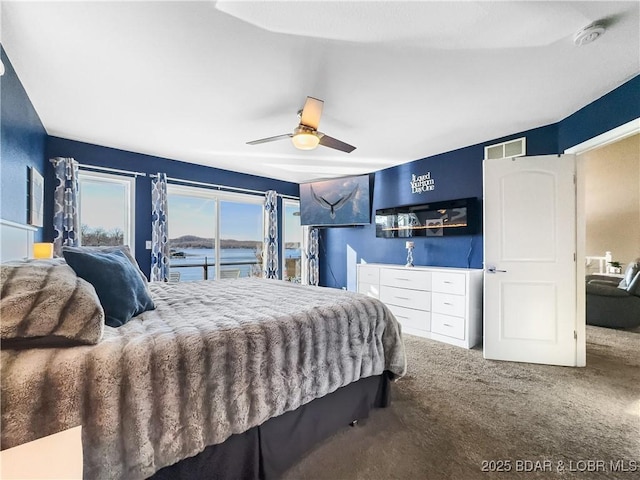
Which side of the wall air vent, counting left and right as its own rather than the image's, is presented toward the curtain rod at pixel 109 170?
front

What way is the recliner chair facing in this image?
to the viewer's left

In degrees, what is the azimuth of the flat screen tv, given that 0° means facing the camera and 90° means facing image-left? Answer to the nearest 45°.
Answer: approximately 45°

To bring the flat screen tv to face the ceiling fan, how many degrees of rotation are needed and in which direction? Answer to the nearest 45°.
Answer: approximately 45° to its left

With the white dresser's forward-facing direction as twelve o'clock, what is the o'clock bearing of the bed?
The bed is roughly at 11 o'clock from the white dresser.

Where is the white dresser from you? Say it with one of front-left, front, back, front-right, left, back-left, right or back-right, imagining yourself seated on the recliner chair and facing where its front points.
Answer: front-left

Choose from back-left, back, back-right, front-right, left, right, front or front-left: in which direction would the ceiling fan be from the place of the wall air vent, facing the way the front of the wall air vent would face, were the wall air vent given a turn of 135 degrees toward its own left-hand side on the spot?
back-right

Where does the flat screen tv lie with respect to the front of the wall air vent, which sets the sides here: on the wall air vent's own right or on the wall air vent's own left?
on the wall air vent's own right

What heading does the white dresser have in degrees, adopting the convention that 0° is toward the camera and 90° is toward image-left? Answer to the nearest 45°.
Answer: approximately 45°

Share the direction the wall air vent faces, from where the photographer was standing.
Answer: facing the viewer and to the left of the viewer

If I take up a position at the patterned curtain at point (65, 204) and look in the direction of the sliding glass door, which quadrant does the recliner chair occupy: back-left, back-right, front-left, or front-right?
front-right

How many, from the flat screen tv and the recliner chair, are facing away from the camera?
0

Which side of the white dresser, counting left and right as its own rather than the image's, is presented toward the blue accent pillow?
front

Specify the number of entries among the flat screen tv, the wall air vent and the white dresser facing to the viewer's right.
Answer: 0

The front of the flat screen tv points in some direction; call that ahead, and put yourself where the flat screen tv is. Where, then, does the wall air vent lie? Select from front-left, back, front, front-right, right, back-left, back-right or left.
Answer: left
